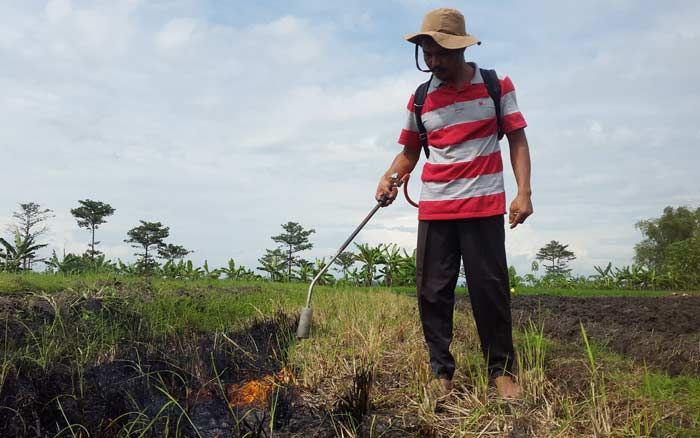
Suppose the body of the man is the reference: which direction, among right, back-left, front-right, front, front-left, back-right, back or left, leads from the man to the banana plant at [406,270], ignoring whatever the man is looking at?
back

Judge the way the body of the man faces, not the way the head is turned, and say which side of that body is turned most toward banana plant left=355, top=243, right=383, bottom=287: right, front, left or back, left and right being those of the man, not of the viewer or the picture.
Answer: back

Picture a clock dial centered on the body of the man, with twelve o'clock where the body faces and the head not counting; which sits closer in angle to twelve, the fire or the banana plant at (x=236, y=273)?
the fire

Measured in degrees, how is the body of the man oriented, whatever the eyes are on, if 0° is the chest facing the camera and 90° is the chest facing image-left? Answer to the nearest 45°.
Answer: approximately 0°
